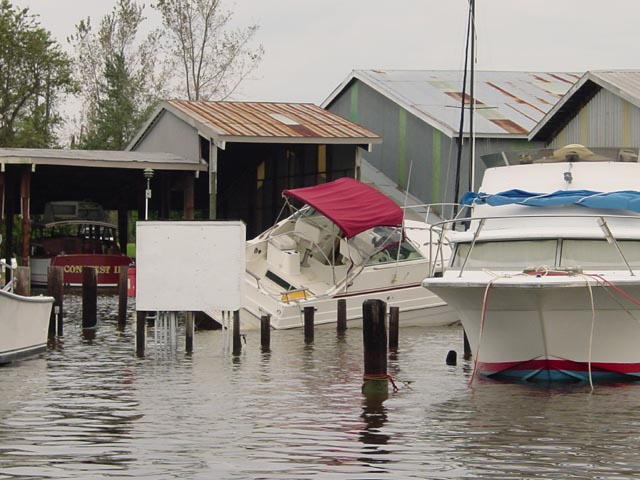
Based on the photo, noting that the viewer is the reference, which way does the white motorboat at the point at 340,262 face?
facing away from the viewer and to the right of the viewer

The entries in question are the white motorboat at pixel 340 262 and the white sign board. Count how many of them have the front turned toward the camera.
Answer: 1

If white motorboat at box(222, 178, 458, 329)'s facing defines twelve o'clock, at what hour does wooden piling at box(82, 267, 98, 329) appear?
The wooden piling is roughly at 7 o'clock from the white motorboat.

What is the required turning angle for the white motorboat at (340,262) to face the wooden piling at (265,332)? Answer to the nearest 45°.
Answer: approximately 135° to its right

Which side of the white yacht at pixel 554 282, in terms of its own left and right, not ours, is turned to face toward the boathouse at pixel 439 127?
back

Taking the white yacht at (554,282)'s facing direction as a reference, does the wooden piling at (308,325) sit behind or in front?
behind

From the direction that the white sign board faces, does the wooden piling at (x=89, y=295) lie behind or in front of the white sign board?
behind

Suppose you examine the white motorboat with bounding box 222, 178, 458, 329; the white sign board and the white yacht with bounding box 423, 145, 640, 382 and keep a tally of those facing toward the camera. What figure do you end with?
2
